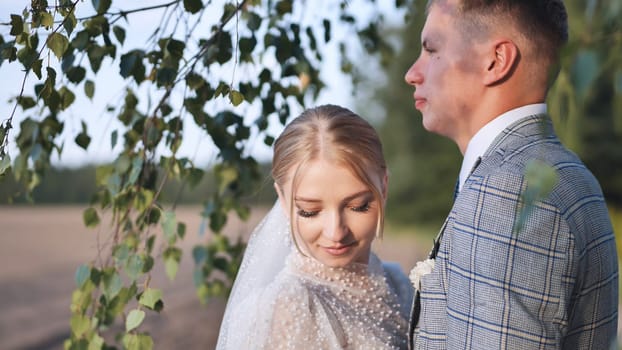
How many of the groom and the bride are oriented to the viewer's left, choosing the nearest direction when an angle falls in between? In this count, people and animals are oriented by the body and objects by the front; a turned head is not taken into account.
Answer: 1

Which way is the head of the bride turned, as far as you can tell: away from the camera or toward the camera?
toward the camera

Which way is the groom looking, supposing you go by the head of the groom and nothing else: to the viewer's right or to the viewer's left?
to the viewer's left

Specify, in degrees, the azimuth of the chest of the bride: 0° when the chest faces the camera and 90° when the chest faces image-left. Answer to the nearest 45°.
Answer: approximately 315°

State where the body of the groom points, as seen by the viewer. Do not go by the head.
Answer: to the viewer's left
